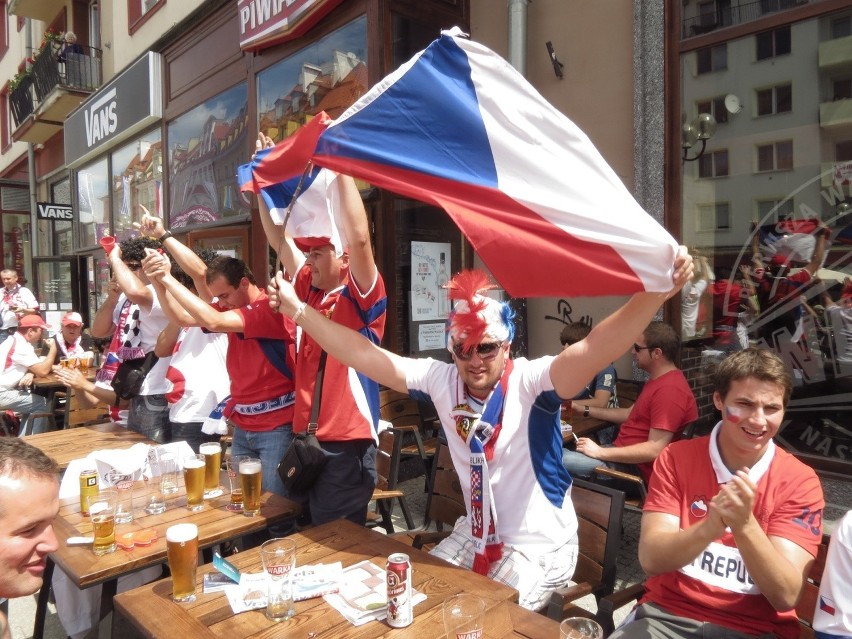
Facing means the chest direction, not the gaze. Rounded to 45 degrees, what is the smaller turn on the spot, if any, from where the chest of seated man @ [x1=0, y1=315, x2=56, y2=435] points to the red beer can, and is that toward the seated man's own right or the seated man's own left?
approximately 90° to the seated man's own right

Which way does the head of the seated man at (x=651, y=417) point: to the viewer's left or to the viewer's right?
to the viewer's left

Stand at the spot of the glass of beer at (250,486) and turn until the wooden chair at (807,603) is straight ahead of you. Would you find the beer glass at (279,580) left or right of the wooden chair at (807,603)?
right

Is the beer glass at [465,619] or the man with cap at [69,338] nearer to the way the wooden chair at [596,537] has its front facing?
the beer glass

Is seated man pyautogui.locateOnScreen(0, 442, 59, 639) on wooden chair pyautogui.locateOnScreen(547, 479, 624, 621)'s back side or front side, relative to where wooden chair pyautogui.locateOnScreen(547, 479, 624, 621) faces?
on the front side

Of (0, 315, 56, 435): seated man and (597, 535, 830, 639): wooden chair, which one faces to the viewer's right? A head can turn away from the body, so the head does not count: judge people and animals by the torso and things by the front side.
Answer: the seated man

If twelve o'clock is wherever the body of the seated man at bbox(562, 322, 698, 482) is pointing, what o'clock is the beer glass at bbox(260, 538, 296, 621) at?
The beer glass is roughly at 10 o'clock from the seated man.

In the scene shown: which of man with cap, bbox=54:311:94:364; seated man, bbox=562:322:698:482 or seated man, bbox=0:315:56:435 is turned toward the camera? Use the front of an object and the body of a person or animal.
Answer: the man with cap

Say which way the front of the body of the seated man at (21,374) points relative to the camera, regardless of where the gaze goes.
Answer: to the viewer's right

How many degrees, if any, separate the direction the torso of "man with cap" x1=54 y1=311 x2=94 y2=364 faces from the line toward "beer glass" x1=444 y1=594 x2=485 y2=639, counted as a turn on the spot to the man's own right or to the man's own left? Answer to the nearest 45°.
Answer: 0° — they already face it

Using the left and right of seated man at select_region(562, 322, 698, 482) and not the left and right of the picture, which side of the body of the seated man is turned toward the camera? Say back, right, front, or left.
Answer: left

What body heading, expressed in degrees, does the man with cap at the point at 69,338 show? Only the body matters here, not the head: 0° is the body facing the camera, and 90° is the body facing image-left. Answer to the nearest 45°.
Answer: approximately 0°

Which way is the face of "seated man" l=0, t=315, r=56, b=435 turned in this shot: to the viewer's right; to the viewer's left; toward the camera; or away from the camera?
to the viewer's right
